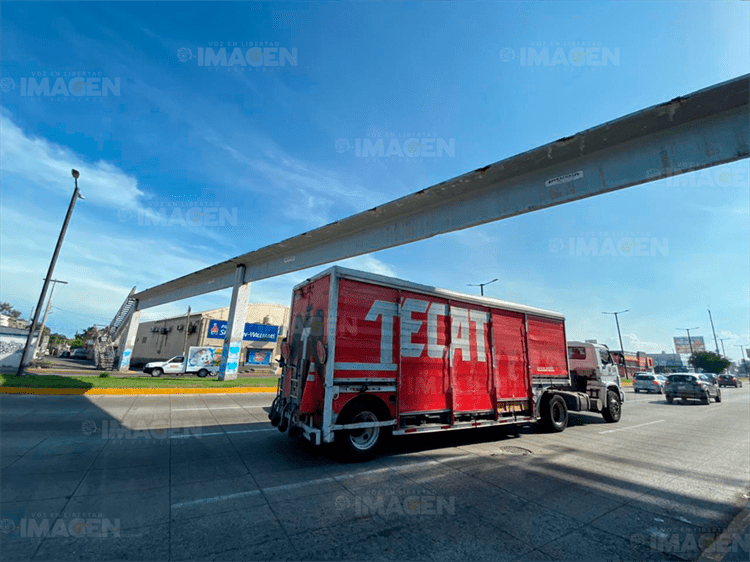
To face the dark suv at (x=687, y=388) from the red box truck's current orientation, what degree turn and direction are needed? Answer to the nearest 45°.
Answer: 0° — it already faces it

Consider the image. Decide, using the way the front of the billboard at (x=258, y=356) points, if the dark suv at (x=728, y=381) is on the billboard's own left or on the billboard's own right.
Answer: on the billboard's own left

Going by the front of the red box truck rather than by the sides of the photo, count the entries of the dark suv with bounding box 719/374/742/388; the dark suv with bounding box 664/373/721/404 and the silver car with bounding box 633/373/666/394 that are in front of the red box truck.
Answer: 3

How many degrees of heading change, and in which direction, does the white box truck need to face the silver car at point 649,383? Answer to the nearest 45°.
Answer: approximately 135° to its left

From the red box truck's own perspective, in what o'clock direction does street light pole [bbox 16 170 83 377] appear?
The street light pole is roughly at 8 o'clock from the red box truck.

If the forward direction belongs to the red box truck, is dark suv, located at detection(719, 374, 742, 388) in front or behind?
in front

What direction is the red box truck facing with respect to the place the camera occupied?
facing away from the viewer and to the right of the viewer

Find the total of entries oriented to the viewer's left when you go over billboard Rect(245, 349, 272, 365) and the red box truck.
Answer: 0

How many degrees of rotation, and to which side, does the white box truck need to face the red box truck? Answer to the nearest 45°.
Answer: approximately 90° to its left

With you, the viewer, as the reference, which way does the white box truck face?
facing to the left of the viewer

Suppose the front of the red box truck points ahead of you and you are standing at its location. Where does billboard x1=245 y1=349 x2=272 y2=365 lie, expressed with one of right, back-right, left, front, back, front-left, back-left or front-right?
left

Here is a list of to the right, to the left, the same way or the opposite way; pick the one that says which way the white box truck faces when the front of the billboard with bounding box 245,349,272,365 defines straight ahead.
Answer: to the right

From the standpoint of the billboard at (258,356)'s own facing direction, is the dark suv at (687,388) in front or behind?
in front

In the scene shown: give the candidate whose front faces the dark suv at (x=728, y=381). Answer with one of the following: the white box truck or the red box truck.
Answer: the red box truck

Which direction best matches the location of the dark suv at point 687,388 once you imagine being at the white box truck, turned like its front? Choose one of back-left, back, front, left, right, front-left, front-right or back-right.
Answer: back-left

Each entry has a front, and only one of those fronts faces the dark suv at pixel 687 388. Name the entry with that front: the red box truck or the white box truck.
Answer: the red box truck
